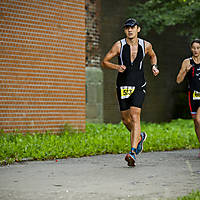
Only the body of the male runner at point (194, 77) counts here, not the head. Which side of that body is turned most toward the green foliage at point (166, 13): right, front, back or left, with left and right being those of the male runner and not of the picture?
back

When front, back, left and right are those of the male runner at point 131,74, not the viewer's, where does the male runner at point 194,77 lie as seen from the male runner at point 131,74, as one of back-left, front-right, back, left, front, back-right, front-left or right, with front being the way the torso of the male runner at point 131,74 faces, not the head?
back-left

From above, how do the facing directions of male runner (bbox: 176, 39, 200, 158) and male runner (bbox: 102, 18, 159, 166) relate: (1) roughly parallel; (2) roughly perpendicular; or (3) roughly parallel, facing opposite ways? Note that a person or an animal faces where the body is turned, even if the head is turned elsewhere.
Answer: roughly parallel

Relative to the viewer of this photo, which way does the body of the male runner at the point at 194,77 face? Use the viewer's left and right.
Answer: facing the viewer

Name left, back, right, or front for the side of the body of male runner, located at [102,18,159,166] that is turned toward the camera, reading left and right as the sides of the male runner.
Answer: front

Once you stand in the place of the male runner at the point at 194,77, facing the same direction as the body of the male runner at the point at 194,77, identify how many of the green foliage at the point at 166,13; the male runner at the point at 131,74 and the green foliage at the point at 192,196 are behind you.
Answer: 1

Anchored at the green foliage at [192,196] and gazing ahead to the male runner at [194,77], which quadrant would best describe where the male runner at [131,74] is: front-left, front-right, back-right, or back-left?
front-left

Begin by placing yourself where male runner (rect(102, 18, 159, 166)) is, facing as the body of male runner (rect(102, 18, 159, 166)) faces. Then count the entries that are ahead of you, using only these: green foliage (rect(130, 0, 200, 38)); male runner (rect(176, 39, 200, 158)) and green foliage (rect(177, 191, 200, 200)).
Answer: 1

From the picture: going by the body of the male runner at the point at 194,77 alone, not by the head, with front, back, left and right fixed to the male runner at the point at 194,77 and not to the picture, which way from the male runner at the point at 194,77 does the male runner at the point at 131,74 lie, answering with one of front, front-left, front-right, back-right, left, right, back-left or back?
front-right

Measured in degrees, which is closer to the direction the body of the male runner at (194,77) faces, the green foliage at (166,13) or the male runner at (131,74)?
the male runner

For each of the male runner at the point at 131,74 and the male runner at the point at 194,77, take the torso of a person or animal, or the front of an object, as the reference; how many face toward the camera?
2

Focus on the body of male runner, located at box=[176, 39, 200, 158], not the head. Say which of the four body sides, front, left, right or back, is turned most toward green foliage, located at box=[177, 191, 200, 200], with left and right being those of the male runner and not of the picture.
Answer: front
